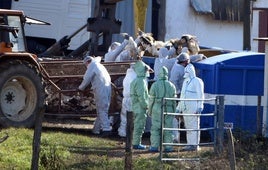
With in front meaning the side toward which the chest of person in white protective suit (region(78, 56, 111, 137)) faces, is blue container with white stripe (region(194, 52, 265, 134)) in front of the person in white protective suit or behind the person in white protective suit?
behind

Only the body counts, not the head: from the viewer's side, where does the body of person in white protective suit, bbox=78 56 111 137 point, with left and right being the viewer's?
facing to the left of the viewer

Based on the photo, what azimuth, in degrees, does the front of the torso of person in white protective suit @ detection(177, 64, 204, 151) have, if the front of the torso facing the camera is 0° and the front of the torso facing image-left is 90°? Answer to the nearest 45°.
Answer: approximately 45°

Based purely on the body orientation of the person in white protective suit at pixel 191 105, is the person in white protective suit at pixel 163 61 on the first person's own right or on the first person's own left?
on the first person's own right
